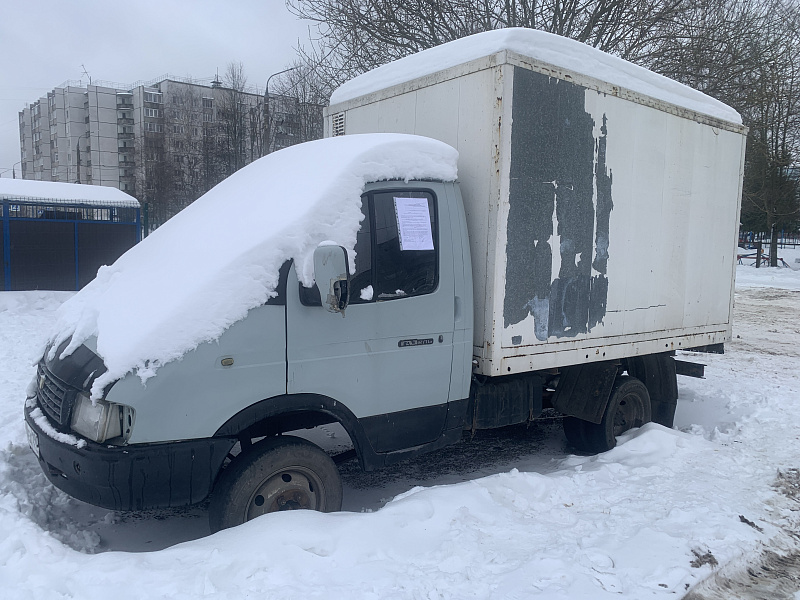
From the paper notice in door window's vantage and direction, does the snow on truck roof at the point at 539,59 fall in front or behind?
behind

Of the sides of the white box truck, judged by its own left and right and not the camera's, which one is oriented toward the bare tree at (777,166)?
back

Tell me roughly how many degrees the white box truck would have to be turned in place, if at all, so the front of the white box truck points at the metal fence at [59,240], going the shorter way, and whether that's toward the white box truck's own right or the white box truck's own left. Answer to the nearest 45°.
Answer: approximately 90° to the white box truck's own right

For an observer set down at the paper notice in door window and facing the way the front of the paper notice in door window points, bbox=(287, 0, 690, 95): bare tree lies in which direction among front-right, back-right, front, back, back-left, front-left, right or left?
back

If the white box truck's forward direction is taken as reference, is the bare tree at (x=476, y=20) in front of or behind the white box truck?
behind

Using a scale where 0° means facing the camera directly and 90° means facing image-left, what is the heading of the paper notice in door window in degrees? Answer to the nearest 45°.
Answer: approximately 0°

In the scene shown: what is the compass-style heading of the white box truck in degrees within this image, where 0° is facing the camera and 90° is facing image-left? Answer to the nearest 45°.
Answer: approximately 45°
